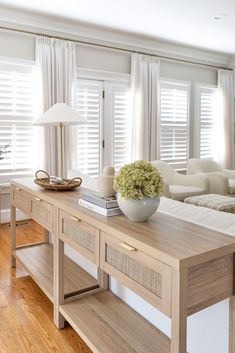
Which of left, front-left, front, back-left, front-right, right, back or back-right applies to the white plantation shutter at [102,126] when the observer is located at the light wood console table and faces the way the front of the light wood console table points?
back-right

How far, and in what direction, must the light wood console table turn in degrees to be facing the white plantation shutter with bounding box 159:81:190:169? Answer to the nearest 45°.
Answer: approximately 135° to its right

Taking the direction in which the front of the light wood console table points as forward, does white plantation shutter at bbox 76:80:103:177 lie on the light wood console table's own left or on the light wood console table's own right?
on the light wood console table's own right

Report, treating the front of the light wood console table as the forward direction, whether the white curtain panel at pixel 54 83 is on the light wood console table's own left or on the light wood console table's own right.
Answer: on the light wood console table's own right

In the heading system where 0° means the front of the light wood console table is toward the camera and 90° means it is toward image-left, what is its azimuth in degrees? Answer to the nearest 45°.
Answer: approximately 45°

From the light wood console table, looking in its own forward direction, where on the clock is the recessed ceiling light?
The recessed ceiling light is roughly at 5 o'clock from the light wood console table.

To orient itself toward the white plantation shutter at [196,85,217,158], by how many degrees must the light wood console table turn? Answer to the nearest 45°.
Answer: approximately 135° to its right
